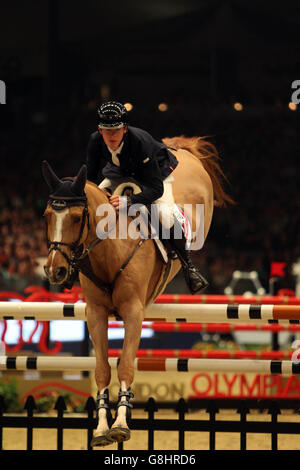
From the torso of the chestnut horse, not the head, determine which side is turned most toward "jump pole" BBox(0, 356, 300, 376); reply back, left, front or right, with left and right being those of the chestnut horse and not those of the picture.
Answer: back

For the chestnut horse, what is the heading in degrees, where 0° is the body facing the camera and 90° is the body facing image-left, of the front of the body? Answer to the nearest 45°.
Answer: approximately 45°

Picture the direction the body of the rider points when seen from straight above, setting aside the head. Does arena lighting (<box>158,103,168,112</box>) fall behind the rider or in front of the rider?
behind

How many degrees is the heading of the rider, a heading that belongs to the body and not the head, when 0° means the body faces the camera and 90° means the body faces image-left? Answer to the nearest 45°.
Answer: approximately 45°

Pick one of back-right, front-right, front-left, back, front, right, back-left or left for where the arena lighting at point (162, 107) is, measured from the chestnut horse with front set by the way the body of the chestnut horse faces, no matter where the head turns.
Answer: back-right
